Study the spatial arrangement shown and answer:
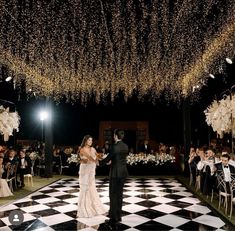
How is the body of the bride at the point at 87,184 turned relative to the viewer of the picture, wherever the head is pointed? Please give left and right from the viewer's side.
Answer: facing the viewer and to the right of the viewer

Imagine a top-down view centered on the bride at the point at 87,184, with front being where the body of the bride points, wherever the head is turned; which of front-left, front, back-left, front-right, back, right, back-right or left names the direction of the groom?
front

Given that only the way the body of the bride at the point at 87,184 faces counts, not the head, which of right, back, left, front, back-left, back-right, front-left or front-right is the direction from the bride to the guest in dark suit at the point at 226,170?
front-left

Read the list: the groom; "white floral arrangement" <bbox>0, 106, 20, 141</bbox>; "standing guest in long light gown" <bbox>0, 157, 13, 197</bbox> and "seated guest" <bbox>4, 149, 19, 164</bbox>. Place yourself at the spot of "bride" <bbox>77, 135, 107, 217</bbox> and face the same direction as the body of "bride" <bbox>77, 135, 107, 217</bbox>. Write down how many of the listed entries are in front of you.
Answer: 1

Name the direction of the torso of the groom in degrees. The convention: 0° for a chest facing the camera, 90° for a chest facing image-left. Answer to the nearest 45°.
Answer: approximately 135°

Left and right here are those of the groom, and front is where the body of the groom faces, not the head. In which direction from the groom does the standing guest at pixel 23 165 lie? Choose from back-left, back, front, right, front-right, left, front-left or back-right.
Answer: front

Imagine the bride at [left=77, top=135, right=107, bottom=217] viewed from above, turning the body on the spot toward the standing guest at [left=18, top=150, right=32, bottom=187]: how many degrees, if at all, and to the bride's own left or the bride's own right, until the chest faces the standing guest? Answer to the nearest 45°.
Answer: approximately 180°

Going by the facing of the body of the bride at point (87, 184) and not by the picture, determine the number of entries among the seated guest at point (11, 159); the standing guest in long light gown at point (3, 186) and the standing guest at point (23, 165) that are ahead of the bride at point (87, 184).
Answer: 0

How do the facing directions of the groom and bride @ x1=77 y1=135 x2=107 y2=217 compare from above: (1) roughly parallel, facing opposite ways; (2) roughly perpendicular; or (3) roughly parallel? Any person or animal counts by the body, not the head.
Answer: roughly parallel, facing opposite ways

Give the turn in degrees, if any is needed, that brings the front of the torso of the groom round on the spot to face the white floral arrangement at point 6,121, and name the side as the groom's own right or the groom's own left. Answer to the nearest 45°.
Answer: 0° — they already face it

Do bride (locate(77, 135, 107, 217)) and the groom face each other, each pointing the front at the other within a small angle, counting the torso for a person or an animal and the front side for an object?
yes

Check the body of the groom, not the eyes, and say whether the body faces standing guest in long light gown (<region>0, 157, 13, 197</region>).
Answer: yes

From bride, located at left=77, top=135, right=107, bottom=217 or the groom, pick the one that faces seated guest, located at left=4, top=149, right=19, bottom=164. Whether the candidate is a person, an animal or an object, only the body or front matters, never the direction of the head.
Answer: the groom

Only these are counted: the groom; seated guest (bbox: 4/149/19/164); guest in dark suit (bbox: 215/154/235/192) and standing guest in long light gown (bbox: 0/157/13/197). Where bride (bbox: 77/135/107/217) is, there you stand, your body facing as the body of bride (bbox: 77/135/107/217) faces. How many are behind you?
2

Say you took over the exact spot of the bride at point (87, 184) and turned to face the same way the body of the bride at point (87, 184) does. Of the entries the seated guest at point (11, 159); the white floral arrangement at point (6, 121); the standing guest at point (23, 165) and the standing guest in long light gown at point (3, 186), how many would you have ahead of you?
0

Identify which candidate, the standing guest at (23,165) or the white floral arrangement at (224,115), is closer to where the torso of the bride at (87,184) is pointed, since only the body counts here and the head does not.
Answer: the white floral arrangement
